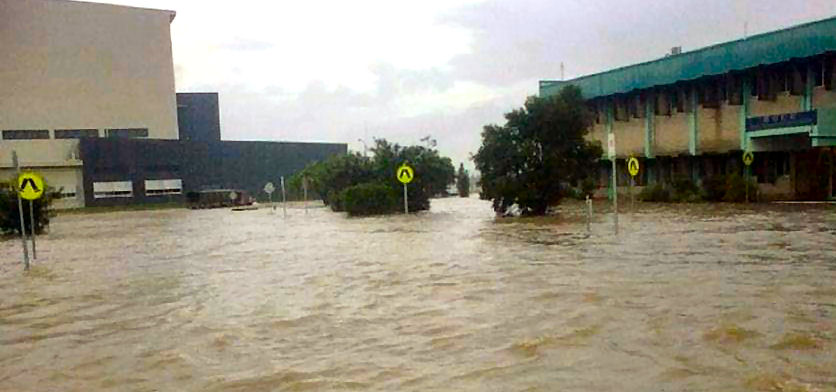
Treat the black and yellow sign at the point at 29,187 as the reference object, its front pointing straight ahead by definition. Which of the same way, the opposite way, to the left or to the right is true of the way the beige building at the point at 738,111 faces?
to the right

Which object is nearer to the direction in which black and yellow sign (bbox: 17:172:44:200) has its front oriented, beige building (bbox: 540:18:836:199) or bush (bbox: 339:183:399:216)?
the beige building

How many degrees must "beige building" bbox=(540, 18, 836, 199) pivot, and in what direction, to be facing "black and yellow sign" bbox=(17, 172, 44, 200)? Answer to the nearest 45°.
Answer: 0° — it already faces it

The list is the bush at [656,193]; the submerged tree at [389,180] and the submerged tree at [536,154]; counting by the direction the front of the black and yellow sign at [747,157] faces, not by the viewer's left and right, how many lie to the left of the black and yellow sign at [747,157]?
0

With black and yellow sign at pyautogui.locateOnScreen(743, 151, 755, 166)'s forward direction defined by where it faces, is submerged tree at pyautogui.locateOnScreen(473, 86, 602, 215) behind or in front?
in front

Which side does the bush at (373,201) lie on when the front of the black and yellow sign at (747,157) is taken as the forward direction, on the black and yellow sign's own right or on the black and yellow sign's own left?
on the black and yellow sign's own right

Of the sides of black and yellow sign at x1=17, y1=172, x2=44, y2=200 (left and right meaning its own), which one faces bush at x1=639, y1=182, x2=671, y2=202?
left

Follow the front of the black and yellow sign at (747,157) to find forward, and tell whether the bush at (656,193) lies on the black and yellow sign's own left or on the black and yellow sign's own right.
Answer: on the black and yellow sign's own right

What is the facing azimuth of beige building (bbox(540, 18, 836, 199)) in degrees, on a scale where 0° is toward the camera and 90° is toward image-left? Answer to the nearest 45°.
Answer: approximately 45°

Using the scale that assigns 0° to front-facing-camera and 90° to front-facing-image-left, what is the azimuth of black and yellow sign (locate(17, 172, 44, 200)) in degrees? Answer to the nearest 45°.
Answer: approximately 0°

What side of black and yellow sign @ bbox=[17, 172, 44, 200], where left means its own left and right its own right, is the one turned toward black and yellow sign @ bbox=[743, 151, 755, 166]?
left

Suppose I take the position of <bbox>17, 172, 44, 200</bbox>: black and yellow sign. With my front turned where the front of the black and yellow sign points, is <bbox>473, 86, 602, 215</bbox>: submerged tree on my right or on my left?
on my left

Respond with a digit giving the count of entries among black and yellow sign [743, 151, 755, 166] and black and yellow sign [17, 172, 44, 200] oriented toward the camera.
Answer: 2

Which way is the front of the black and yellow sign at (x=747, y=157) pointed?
toward the camera

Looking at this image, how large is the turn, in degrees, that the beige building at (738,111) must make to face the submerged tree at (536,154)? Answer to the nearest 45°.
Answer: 0° — it already faces it

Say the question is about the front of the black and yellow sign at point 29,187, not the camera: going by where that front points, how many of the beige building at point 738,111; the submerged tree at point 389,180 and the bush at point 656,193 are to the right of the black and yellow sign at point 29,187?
0

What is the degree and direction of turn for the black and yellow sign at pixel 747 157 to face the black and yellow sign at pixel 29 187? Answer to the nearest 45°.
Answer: approximately 45° to its right
